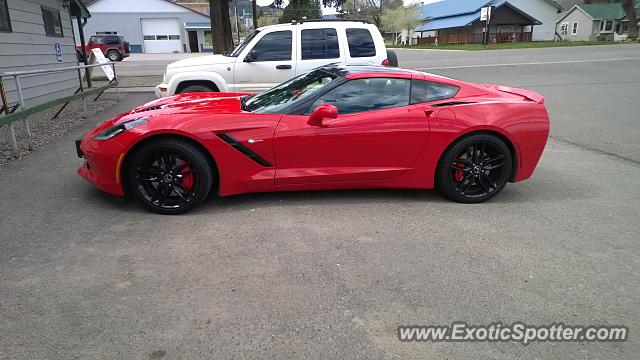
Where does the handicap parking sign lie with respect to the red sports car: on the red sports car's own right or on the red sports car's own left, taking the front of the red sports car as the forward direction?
on the red sports car's own right

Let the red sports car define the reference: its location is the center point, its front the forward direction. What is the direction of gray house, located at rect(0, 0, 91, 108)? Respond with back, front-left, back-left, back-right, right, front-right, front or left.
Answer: front-right

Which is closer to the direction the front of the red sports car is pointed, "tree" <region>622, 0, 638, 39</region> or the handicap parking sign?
the handicap parking sign

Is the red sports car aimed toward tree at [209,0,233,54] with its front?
no

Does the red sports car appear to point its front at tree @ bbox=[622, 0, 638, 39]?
no

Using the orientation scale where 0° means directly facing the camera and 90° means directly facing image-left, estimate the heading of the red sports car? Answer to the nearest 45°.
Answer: approximately 90°
